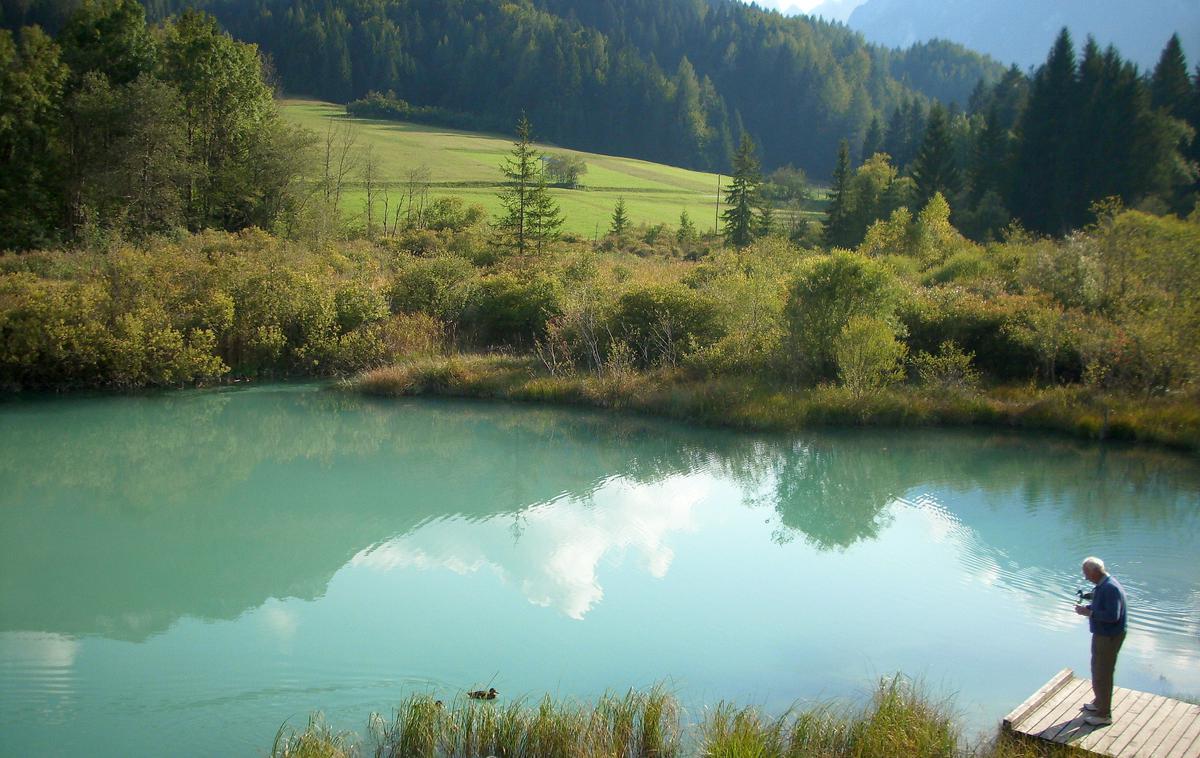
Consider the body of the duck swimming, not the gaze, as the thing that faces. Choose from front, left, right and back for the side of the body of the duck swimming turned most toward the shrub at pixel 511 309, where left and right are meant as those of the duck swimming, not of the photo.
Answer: left

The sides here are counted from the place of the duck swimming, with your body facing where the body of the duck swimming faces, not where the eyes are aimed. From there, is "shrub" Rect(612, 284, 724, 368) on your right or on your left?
on your left

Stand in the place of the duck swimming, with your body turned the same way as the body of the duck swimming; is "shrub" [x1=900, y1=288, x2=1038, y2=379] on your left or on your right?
on your left

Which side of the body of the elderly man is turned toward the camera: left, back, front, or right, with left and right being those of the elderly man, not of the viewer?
left

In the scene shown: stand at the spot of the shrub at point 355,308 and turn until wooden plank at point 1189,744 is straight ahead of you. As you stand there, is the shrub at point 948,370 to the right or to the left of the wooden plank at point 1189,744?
left

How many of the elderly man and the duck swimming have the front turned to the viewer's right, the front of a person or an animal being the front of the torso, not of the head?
1

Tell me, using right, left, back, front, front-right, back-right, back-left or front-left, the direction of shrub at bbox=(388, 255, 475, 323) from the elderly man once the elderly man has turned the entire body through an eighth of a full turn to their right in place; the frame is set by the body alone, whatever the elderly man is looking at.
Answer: front

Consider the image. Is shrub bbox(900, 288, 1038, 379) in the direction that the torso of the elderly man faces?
no

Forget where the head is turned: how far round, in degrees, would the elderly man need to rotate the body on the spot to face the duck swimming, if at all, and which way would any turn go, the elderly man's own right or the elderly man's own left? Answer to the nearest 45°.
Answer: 0° — they already face it

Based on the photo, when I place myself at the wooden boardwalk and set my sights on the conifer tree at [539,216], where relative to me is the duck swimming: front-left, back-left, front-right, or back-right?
front-left

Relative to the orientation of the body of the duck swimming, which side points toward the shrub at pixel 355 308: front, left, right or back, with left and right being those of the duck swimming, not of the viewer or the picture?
left

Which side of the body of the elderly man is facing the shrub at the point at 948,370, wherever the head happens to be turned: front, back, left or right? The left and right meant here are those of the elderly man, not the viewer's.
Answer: right

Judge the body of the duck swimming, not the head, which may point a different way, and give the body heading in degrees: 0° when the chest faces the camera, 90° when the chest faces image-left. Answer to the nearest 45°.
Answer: approximately 270°
